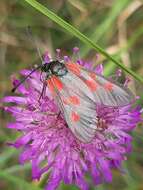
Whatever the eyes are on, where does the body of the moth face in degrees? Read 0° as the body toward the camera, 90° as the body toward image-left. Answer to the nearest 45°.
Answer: approximately 135°
